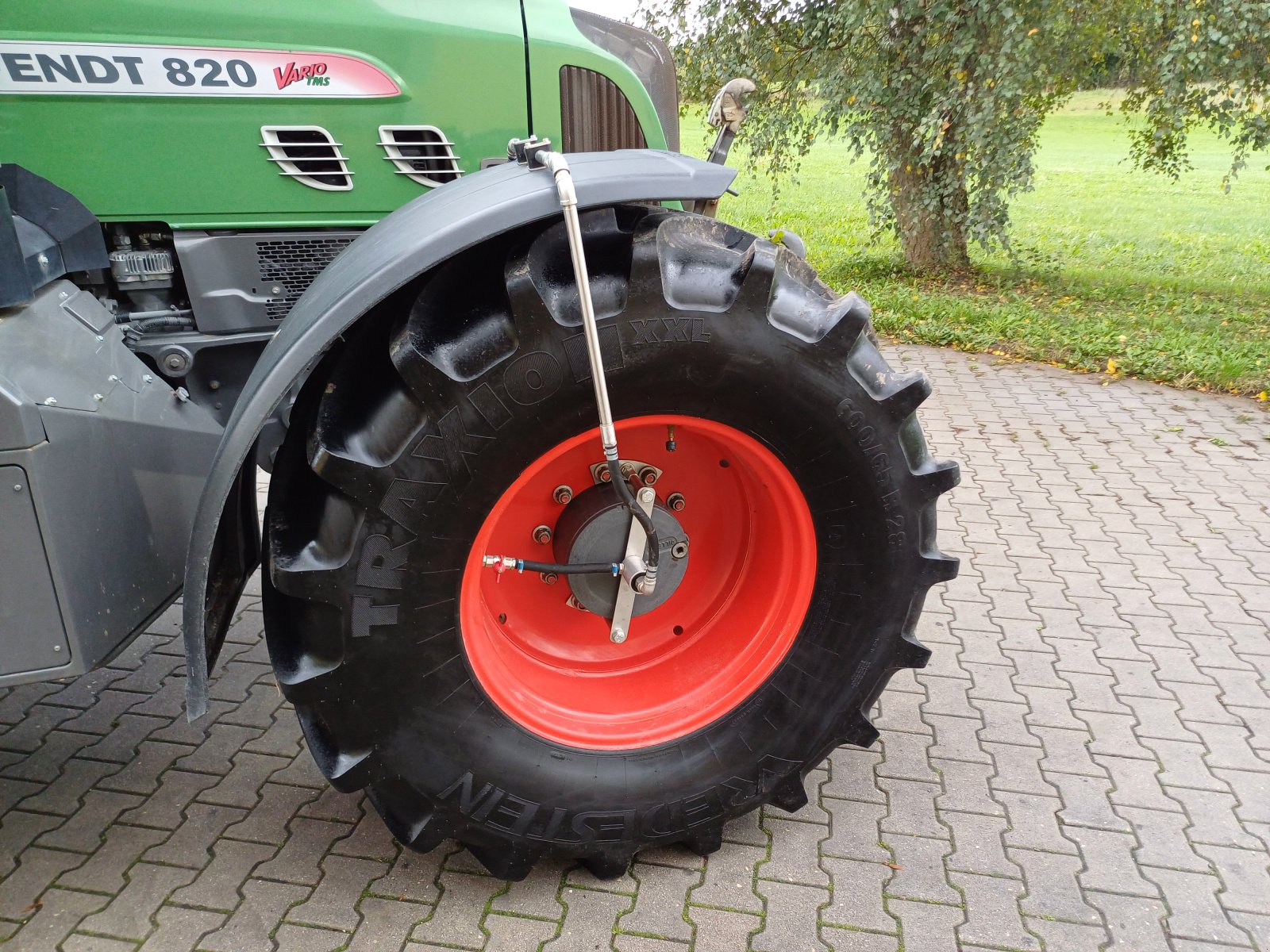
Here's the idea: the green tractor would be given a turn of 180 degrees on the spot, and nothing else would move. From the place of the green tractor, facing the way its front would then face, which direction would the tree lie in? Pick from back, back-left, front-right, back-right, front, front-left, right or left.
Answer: back-right

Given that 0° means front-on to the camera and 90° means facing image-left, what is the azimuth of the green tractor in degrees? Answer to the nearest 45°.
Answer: approximately 270°
